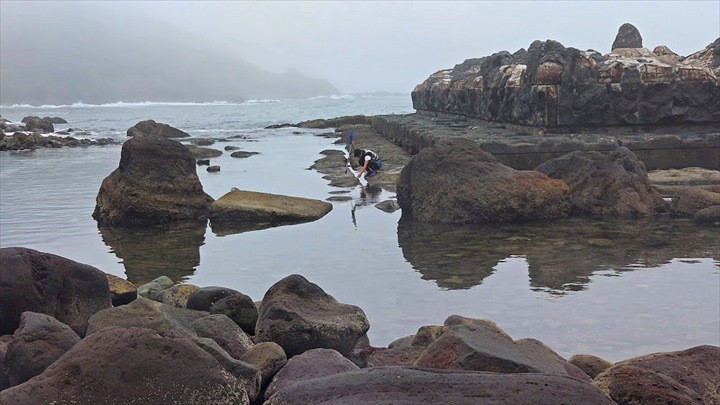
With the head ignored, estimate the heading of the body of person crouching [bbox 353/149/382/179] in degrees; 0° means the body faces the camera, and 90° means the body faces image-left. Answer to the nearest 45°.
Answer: approximately 90°

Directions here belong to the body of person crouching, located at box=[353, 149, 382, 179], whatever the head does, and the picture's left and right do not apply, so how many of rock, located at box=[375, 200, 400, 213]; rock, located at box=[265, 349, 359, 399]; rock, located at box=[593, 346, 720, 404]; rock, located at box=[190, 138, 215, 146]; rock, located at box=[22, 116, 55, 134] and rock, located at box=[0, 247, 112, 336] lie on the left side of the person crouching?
4

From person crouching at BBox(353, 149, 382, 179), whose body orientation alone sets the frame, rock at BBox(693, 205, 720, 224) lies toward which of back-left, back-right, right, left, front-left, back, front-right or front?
back-left

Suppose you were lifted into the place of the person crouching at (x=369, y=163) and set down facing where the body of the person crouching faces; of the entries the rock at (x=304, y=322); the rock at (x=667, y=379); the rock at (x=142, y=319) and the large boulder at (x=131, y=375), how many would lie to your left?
4

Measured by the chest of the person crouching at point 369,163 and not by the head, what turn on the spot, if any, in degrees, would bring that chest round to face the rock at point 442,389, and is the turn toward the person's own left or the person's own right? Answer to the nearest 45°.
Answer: approximately 90° to the person's own left

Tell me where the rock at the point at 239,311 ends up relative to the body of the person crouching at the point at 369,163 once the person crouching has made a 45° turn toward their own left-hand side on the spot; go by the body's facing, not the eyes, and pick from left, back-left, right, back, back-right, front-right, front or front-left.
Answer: front-left

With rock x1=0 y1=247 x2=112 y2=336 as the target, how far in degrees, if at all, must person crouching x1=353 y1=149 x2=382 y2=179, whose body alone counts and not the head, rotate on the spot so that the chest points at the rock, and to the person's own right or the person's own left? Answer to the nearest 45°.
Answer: approximately 90° to the person's own left

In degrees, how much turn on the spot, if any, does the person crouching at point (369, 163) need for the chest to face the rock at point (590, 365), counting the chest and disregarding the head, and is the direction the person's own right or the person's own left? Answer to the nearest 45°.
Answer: approximately 90° to the person's own left

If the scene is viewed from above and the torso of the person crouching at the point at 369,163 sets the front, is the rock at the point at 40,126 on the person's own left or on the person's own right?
on the person's own right

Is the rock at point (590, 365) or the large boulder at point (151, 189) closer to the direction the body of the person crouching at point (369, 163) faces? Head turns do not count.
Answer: the large boulder

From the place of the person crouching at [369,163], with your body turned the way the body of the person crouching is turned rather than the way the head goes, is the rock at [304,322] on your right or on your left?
on your left

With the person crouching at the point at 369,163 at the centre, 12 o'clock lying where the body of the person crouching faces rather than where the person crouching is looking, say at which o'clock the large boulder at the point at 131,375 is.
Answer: The large boulder is roughly at 9 o'clock from the person crouching.

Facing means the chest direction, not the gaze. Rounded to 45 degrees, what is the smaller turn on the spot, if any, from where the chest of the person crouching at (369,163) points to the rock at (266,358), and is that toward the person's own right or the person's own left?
approximately 90° to the person's own left

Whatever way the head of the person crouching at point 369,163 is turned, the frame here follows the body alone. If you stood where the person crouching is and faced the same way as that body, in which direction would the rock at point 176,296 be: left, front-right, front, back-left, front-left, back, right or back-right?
left

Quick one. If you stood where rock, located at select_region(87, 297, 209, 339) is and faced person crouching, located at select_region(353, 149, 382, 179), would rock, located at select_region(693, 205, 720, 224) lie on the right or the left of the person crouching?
right

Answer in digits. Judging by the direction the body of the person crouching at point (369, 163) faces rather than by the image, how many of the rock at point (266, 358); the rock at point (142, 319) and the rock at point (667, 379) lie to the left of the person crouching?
3

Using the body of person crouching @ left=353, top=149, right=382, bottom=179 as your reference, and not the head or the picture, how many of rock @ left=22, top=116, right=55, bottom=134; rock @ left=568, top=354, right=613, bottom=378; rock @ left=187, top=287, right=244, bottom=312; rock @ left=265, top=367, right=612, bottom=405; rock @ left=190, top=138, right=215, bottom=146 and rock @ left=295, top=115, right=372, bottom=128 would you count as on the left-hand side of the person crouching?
3

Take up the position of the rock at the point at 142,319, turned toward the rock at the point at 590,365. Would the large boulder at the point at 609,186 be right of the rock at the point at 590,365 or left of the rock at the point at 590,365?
left
